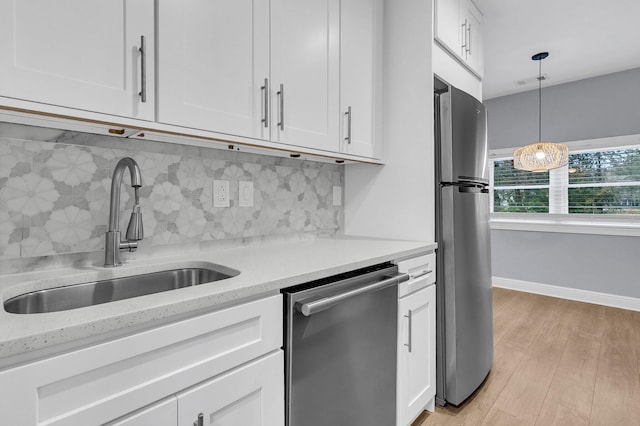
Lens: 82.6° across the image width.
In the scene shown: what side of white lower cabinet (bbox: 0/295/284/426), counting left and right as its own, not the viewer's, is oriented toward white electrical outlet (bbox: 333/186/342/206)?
left

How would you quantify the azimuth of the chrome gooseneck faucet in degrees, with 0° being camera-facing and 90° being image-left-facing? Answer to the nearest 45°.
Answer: approximately 315°

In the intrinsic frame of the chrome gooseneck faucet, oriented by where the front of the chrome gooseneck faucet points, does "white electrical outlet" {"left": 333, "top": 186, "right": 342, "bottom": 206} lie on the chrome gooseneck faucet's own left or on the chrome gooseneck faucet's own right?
on the chrome gooseneck faucet's own left

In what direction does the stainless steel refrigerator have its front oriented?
to the viewer's right

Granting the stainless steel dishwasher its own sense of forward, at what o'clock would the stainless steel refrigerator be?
The stainless steel refrigerator is roughly at 9 o'clock from the stainless steel dishwasher.

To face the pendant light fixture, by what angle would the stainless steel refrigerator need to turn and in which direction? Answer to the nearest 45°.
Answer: approximately 90° to its left
